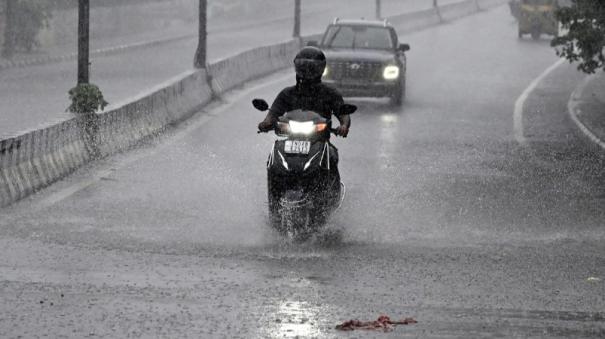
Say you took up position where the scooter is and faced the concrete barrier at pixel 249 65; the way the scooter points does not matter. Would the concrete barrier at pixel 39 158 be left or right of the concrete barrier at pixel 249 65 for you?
left

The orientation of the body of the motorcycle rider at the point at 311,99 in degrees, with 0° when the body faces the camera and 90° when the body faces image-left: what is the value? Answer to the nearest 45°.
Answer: approximately 0°

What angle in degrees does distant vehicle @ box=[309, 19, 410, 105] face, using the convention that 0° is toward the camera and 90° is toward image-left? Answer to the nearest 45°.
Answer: approximately 0°

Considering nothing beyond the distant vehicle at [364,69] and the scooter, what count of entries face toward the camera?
2

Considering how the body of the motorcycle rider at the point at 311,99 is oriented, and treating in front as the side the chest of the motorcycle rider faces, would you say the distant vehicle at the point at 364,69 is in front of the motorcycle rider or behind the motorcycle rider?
behind

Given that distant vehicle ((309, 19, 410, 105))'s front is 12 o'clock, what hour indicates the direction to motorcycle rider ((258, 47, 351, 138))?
The motorcycle rider is roughly at 12 o'clock from the distant vehicle.

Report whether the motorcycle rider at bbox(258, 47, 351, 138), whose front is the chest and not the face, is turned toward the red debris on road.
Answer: yes

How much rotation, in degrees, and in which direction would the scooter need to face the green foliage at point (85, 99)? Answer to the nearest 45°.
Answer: approximately 135° to its right

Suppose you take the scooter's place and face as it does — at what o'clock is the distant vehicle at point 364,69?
The distant vehicle is roughly at 6 o'clock from the scooter.
